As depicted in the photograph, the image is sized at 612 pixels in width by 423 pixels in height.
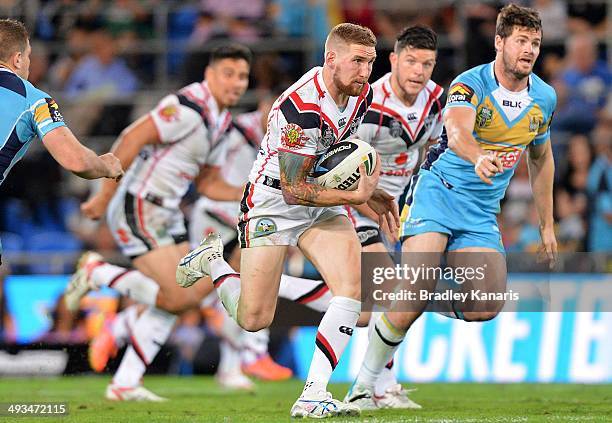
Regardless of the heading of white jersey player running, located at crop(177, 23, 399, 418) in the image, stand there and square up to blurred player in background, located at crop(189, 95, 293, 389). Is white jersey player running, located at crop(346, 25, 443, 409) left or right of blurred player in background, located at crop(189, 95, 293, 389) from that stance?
right

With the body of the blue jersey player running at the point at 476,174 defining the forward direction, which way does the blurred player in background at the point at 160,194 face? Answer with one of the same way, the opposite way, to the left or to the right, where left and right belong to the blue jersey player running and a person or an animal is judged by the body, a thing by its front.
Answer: the same way
